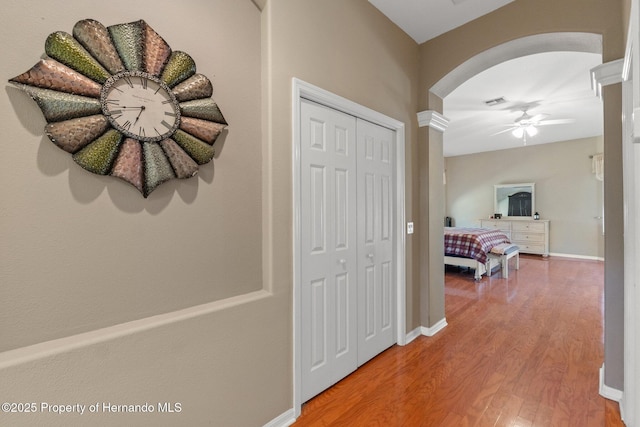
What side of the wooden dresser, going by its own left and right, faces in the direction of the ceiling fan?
front

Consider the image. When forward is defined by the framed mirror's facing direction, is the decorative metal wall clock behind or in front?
in front

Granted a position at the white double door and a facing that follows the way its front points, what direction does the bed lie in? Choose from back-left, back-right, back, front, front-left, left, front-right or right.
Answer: left

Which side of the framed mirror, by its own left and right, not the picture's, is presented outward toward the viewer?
front

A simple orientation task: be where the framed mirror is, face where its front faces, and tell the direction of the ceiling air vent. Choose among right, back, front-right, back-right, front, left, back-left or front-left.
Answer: front

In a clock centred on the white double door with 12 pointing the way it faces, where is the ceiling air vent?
The ceiling air vent is roughly at 9 o'clock from the white double door.

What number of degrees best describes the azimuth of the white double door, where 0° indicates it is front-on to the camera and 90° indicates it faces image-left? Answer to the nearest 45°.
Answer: approximately 315°

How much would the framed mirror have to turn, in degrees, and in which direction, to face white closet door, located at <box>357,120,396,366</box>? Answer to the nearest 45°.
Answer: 0° — it already faces it

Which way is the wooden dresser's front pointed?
toward the camera

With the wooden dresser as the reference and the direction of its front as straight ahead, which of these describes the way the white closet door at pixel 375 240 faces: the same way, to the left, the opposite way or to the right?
to the left

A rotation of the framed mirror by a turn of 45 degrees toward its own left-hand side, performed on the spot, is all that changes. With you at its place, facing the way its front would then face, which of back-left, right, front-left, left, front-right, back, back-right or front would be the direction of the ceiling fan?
front-right

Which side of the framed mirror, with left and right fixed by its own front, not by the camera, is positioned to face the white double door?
front

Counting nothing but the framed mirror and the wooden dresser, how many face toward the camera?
2

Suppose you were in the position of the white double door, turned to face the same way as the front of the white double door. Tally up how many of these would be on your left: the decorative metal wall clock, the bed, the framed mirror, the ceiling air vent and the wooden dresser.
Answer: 4
